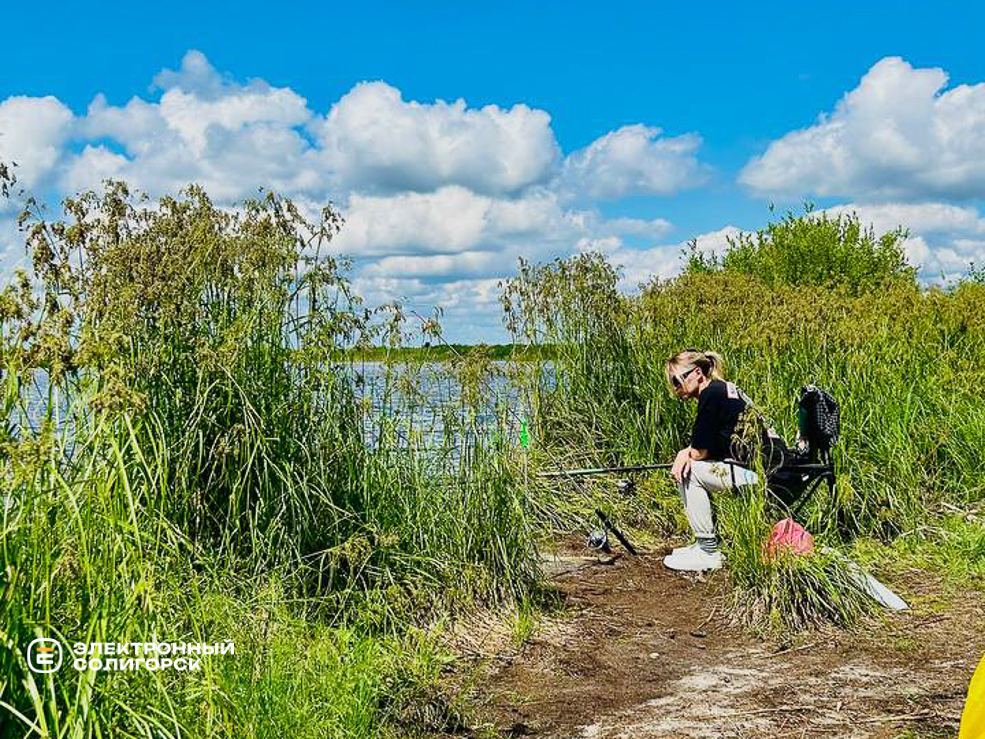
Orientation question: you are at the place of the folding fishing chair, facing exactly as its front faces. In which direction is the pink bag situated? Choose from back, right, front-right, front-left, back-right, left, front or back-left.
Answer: left

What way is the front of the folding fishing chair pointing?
to the viewer's left

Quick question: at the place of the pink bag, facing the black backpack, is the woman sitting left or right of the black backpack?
left

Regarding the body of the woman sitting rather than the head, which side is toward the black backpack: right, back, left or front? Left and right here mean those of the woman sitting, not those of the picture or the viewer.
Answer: back

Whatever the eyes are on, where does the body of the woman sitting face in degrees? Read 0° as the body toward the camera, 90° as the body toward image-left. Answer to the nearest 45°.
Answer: approximately 90°

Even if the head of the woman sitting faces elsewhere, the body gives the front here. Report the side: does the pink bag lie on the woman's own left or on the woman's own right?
on the woman's own left

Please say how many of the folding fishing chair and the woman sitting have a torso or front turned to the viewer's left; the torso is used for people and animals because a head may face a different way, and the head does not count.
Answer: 2
